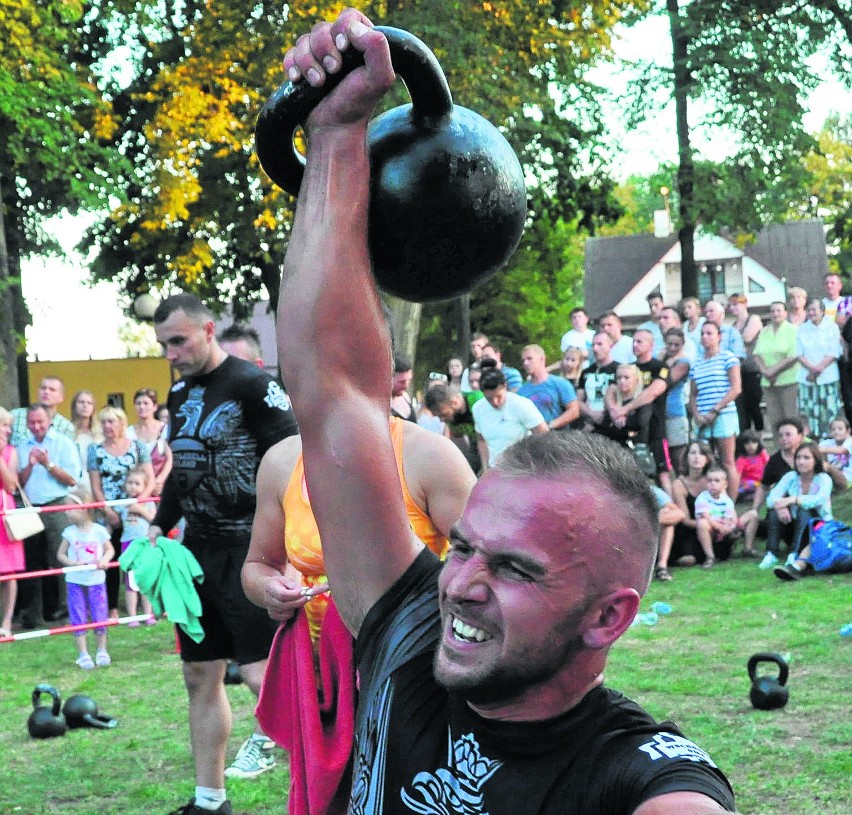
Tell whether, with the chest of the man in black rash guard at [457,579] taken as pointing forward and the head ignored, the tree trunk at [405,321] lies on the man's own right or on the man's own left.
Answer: on the man's own right

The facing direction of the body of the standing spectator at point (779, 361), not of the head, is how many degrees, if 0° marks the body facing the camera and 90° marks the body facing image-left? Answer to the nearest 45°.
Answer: approximately 45°

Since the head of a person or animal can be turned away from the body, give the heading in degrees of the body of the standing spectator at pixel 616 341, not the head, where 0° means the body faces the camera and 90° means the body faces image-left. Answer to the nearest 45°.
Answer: approximately 45°

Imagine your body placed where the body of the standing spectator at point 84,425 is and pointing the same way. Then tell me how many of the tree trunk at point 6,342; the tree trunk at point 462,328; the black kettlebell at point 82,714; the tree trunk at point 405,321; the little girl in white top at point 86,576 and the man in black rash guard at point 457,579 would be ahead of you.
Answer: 3

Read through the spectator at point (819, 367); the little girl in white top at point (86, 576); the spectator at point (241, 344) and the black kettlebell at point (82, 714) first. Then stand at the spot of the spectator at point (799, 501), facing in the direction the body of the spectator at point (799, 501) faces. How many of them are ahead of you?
3

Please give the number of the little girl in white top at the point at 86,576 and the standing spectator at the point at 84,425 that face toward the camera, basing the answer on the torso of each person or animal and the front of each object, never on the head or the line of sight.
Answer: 2

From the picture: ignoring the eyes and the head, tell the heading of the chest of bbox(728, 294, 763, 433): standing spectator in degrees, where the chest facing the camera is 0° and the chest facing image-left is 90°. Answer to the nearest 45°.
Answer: approximately 45°

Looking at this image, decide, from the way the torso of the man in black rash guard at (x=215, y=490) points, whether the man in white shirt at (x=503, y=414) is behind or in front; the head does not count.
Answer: behind

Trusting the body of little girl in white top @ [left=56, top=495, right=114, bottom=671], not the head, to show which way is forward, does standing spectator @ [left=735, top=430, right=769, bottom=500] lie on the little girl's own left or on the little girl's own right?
on the little girl's own left
